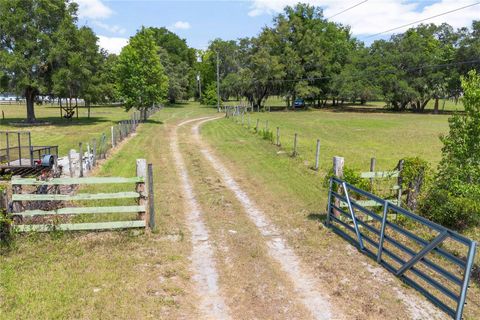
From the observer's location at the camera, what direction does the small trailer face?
facing away from the viewer and to the right of the viewer

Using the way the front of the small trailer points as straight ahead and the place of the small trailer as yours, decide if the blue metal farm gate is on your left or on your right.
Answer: on your right

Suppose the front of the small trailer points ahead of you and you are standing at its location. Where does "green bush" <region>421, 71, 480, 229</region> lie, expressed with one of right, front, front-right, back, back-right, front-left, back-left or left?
right

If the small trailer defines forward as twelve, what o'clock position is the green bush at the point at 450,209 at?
The green bush is roughly at 3 o'clock from the small trailer.

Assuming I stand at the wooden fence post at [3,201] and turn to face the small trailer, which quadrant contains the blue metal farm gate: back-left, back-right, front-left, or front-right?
back-right

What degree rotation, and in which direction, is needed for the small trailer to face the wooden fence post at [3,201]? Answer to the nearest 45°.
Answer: approximately 135° to its right
